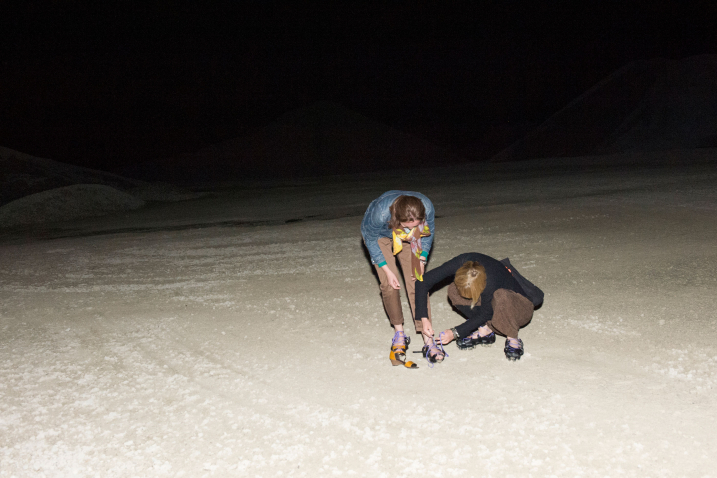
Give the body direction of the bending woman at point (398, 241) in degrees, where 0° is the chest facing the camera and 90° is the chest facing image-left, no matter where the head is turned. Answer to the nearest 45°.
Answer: approximately 315°

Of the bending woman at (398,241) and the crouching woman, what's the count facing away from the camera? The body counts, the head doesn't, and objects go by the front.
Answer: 0

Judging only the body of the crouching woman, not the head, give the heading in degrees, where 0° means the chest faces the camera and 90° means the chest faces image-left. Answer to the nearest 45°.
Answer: approximately 45°

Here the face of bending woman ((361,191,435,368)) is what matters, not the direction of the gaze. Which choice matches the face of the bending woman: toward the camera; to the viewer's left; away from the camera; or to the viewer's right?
toward the camera

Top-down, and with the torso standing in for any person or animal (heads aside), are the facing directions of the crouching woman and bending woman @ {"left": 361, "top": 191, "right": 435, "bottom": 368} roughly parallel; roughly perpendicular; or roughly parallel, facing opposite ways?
roughly perpendicular
